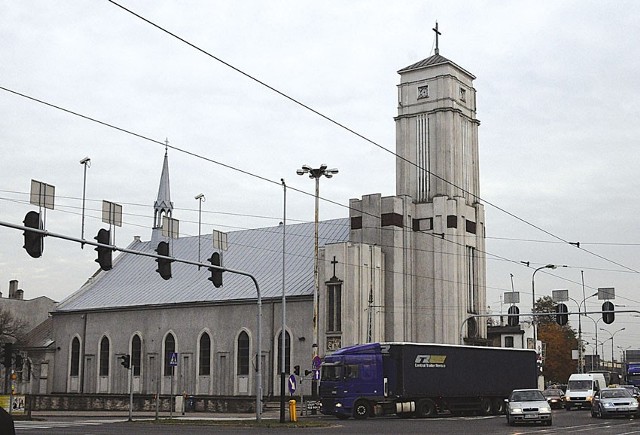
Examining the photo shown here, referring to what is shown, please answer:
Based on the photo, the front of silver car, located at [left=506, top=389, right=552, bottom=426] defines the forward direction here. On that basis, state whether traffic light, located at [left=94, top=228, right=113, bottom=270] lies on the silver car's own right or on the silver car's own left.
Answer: on the silver car's own right

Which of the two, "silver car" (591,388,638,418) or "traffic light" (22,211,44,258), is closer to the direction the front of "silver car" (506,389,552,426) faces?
the traffic light

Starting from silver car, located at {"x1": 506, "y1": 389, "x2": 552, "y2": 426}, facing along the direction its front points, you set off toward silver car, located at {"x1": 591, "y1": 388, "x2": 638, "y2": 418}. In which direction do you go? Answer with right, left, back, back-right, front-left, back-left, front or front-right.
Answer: back-left

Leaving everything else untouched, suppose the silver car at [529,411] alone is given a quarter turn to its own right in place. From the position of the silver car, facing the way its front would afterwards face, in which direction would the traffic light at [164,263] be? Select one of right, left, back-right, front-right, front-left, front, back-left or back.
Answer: front-left

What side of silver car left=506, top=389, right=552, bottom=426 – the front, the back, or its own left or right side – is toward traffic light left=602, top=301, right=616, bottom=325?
back

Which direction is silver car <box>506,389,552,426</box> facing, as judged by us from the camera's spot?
facing the viewer

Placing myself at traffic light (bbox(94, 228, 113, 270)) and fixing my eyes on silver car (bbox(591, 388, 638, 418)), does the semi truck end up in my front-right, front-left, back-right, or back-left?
front-left
